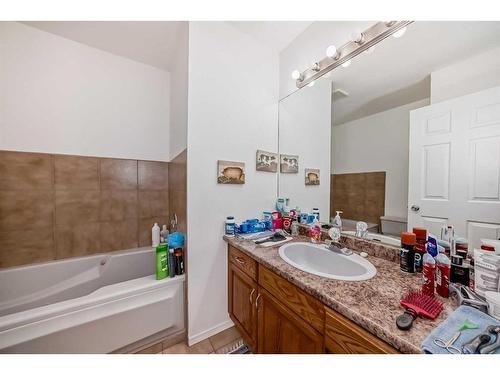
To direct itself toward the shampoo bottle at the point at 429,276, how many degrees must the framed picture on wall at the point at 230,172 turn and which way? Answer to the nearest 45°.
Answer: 0° — it already faces it

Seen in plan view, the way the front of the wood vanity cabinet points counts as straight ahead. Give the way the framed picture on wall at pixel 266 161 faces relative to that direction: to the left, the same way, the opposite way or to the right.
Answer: to the left

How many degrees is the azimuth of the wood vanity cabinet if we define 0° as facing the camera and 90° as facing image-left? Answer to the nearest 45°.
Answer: approximately 45°

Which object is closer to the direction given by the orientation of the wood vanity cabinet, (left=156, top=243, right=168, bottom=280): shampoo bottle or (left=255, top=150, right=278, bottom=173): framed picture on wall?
the shampoo bottle

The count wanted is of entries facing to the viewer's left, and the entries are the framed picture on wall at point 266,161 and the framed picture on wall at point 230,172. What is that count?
0

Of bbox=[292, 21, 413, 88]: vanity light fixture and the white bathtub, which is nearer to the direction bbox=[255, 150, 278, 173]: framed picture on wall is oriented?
the vanity light fixture
